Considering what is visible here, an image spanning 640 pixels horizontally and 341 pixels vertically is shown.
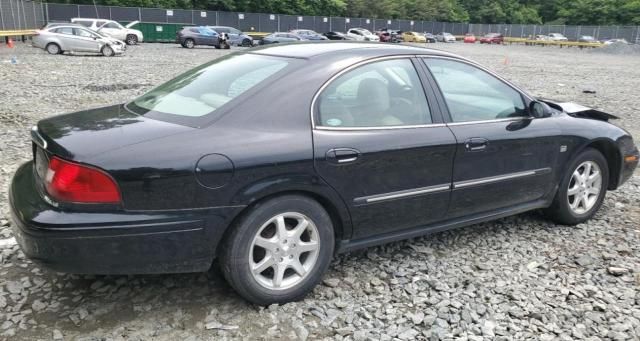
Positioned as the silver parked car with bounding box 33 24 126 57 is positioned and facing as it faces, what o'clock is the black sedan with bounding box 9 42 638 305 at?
The black sedan is roughly at 3 o'clock from the silver parked car.

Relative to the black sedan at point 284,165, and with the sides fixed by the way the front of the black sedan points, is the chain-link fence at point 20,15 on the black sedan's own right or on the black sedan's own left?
on the black sedan's own left

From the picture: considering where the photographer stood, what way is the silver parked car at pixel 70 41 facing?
facing to the right of the viewer

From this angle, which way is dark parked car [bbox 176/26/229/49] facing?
to the viewer's right

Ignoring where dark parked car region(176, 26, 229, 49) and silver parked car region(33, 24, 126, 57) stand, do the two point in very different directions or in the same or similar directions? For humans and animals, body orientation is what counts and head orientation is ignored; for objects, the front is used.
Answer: same or similar directions

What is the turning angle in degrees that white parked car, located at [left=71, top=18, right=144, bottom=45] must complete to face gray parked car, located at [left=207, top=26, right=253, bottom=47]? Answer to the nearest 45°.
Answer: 0° — it already faces it

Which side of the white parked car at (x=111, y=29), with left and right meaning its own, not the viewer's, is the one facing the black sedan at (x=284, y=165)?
right

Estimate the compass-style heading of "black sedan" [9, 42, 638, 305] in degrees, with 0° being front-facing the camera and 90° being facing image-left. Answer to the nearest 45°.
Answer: approximately 225°

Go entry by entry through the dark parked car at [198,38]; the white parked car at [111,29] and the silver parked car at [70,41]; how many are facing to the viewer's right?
3

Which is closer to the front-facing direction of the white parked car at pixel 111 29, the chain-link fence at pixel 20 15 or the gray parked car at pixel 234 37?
the gray parked car

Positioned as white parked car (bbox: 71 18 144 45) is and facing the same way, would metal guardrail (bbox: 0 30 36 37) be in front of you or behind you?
behind

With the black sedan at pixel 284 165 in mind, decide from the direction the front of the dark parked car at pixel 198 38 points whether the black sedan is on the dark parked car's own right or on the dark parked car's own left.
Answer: on the dark parked car's own right

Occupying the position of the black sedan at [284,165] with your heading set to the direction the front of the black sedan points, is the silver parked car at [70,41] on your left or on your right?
on your left

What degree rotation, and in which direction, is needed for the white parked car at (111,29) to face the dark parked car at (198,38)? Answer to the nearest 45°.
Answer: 0° — it already faces it

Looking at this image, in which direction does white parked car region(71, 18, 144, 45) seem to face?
to the viewer's right

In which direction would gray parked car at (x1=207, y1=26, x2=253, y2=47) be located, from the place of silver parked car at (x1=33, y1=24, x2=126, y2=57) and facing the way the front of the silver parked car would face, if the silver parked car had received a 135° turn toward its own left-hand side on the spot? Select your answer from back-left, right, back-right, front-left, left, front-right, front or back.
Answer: right

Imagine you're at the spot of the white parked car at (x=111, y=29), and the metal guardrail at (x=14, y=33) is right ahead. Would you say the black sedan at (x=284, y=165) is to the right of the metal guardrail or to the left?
left

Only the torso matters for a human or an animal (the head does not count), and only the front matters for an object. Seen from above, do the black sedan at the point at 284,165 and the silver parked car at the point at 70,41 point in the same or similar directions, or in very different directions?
same or similar directions
